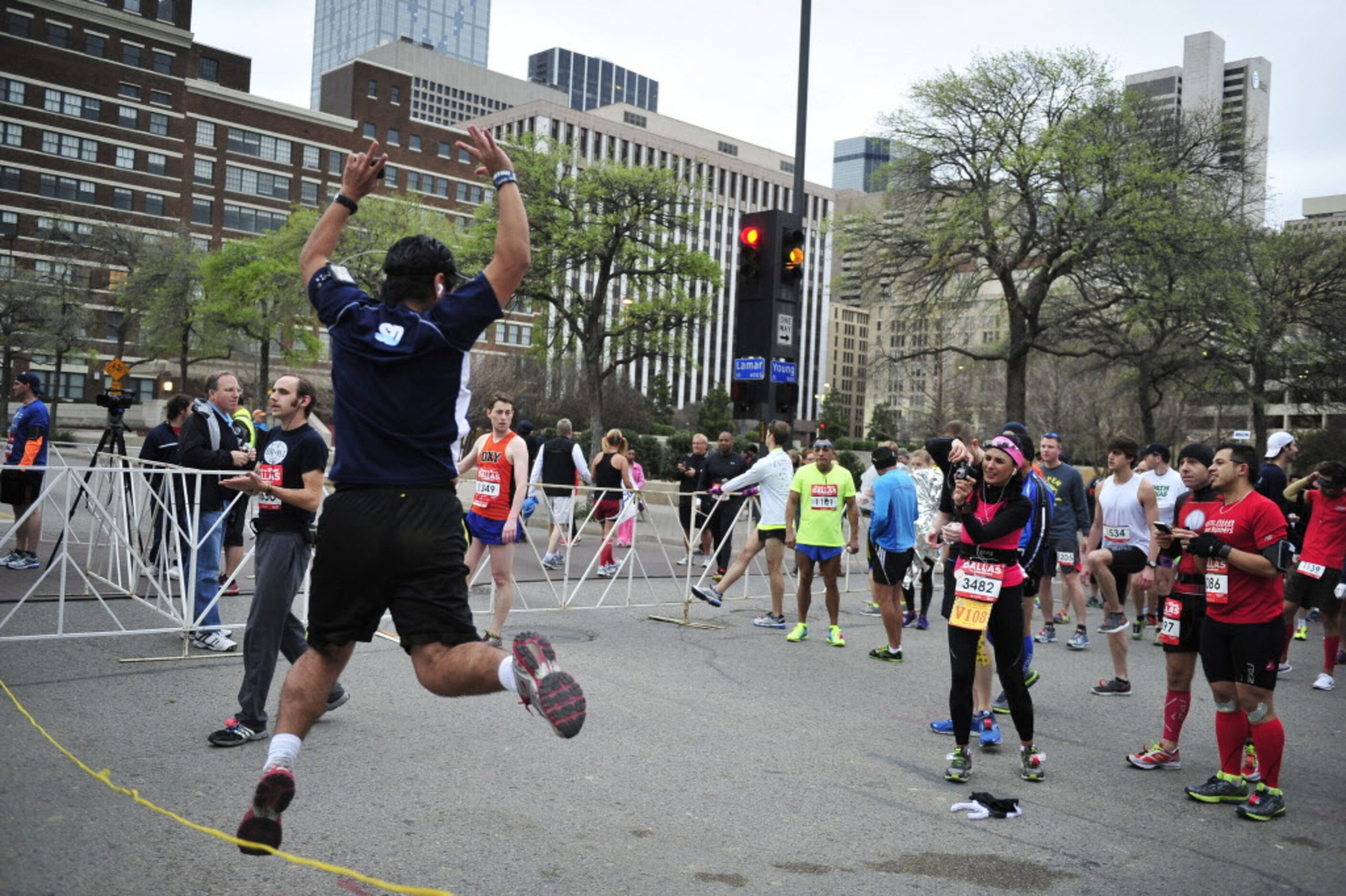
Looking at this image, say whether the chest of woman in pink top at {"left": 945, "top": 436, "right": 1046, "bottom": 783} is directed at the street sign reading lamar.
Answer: no

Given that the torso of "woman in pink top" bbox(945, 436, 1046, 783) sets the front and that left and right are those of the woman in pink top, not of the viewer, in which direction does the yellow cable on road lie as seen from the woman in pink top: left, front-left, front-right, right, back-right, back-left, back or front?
front-right

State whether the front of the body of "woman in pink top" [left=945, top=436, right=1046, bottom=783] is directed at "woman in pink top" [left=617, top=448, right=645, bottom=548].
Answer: no

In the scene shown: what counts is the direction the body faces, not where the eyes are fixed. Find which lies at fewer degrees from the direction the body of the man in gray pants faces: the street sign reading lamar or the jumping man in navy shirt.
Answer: the jumping man in navy shirt

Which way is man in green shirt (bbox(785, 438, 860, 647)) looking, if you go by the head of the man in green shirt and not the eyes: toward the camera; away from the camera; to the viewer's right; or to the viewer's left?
toward the camera

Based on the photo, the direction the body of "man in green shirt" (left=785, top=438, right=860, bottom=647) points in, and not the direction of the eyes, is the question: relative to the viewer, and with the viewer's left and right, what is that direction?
facing the viewer

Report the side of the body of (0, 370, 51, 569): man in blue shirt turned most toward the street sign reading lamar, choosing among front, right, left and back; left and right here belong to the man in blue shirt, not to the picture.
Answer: back

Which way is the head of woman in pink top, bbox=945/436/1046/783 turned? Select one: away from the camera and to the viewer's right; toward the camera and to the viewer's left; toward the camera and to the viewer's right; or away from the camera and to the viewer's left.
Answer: toward the camera and to the viewer's left

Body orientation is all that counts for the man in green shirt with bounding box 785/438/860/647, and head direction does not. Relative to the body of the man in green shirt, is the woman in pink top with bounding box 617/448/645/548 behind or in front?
behind

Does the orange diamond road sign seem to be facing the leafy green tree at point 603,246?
no
